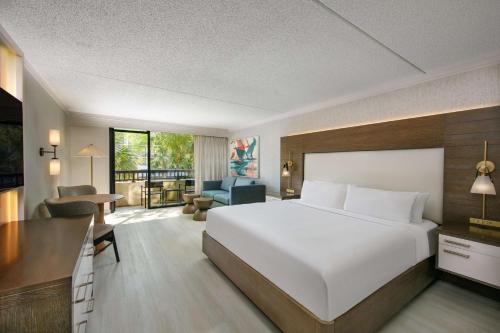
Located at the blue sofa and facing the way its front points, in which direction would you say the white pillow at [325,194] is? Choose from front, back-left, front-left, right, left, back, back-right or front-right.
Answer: left

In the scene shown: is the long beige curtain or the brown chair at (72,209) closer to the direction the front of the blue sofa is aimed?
the brown chair

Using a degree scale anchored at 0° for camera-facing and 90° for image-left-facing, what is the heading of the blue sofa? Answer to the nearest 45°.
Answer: approximately 45°

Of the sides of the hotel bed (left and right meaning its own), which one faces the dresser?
front

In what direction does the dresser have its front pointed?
to the viewer's right

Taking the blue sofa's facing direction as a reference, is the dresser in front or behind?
in front

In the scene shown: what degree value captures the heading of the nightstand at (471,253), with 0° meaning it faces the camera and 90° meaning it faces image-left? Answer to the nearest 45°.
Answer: approximately 45°

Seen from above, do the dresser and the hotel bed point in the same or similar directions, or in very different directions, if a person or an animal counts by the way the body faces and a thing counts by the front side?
very different directions

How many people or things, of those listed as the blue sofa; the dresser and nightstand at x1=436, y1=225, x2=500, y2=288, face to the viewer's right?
1

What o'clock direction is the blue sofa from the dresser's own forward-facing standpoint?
The blue sofa is roughly at 11 o'clock from the dresser.

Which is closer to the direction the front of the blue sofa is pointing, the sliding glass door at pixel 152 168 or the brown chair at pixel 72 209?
the brown chair
